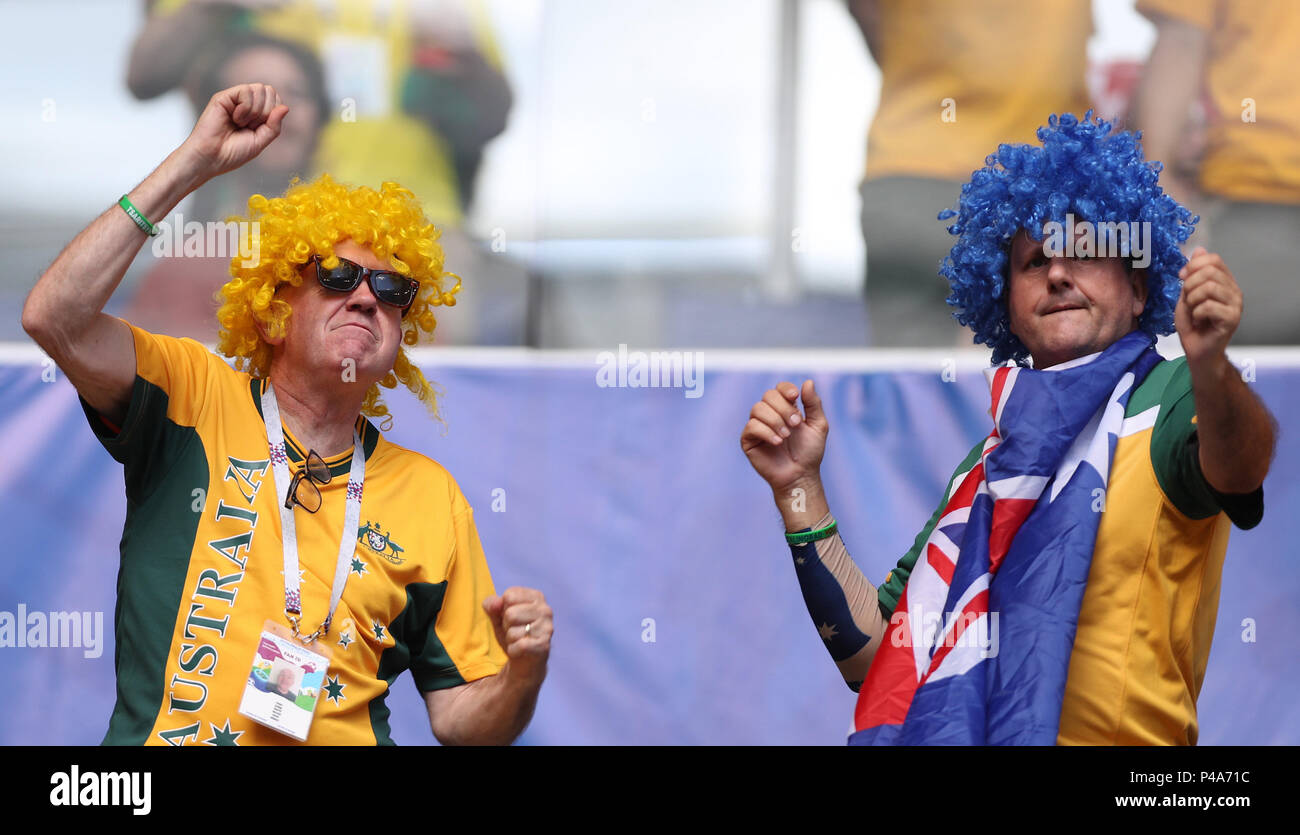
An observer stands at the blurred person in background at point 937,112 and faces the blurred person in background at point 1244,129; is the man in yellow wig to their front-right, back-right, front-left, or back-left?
back-right

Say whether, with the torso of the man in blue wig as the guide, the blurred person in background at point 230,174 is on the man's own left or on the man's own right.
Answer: on the man's own right

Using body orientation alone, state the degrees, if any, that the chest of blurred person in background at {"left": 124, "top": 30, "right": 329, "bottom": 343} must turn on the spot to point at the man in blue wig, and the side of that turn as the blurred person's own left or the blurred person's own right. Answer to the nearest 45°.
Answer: approximately 45° to the blurred person's own left

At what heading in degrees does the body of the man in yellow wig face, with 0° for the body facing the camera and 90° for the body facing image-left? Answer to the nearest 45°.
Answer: approximately 315°

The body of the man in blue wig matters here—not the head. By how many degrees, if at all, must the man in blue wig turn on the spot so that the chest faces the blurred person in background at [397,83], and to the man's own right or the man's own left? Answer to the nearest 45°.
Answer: approximately 90° to the man's own right

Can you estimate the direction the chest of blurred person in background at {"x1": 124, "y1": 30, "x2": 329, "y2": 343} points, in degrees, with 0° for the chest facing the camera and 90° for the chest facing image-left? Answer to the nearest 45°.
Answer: approximately 0°

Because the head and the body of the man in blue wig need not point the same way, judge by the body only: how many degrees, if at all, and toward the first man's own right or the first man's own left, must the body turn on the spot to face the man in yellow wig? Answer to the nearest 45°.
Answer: approximately 45° to the first man's own right

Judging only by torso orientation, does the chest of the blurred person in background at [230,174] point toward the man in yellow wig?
yes

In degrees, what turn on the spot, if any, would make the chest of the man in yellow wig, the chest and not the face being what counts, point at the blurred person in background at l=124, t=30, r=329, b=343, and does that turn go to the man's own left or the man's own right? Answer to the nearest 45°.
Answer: approximately 135° to the man's own left
